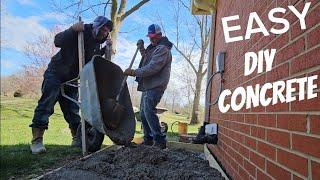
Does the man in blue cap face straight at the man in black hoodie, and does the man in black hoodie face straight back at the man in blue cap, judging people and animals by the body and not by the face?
yes

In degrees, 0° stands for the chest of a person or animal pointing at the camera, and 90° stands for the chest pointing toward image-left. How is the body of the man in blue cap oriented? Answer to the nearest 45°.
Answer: approximately 90°

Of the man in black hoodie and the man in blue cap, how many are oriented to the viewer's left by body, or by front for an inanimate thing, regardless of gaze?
1

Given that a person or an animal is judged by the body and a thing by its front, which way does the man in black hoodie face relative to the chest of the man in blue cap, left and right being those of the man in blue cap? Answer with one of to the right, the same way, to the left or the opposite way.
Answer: the opposite way

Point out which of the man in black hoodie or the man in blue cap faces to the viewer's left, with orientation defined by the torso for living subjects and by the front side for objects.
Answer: the man in blue cap

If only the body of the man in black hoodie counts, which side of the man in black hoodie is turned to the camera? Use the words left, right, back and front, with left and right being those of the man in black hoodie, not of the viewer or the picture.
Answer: right

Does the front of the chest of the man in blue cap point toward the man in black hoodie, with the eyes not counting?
yes
